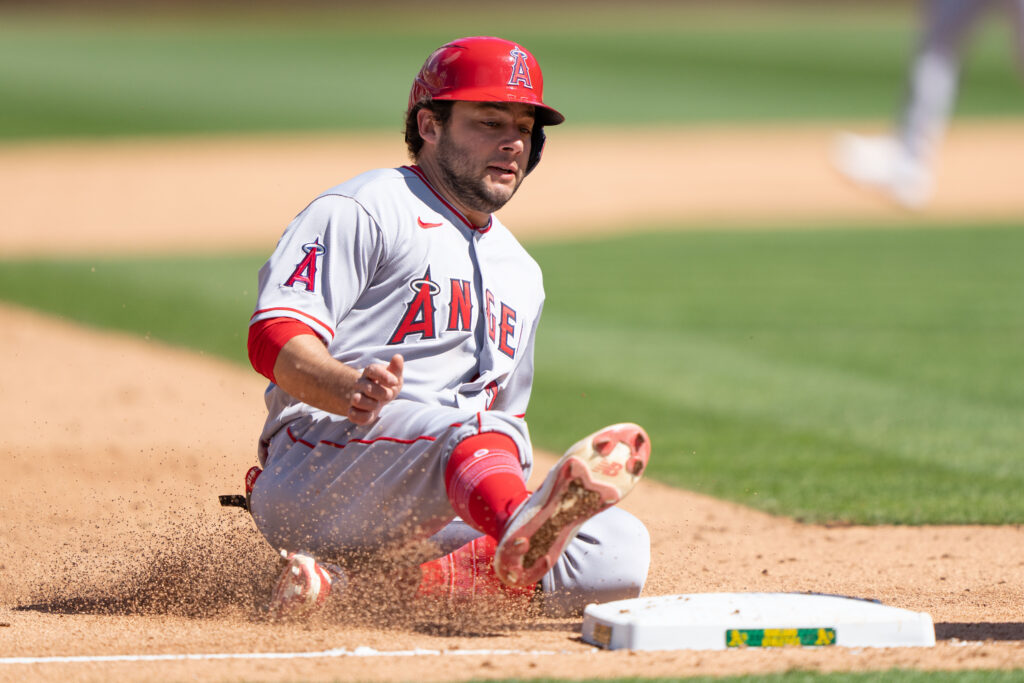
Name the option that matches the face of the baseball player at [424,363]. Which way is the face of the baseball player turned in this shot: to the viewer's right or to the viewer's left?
to the viewer's right

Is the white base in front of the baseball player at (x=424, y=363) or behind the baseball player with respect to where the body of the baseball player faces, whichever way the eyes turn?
in front

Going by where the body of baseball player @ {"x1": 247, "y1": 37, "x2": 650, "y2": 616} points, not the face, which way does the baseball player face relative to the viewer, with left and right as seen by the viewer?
facing the viewer and to the right of the viewer
